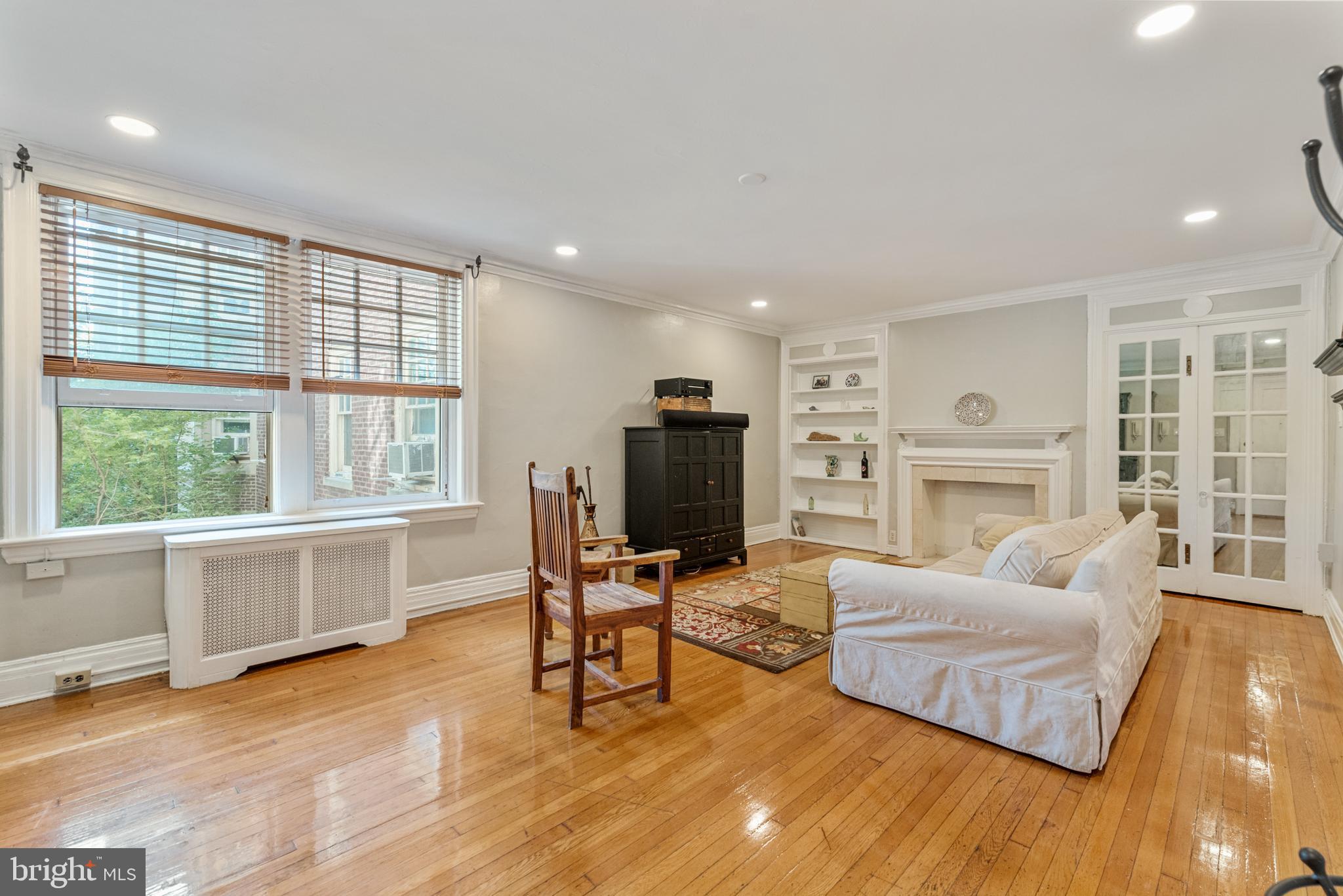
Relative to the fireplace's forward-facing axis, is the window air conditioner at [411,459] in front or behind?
in front

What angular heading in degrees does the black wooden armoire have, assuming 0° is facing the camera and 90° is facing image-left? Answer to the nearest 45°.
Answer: approximately 315°

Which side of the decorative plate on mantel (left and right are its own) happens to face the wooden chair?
front

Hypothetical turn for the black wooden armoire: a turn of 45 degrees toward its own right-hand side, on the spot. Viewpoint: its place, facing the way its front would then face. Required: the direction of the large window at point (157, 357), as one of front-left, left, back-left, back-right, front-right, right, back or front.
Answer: front-right

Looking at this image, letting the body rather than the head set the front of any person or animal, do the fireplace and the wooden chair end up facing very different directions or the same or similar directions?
very different directions

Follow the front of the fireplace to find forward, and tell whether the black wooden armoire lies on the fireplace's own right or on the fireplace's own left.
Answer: on the fireplace's own right

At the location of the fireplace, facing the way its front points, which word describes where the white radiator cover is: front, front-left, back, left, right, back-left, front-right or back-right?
front-right

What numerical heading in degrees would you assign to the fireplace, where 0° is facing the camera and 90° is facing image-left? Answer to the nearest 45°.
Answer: approximately 0°

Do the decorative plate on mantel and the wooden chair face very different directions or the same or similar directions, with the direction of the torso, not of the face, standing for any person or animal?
very different directions

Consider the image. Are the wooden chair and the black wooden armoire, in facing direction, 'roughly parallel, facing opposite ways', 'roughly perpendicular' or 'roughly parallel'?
roughly perpendicular

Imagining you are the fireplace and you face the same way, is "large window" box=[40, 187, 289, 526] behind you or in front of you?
in front

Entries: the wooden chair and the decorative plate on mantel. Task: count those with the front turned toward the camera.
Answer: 1
